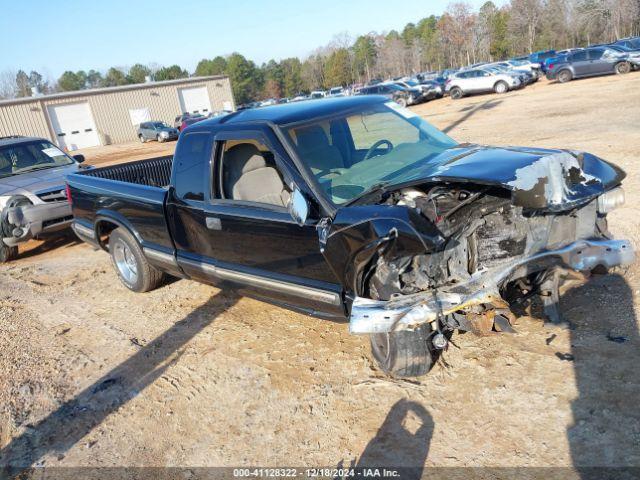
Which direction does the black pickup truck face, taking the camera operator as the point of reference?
facing the viewer and to the right of the viewer

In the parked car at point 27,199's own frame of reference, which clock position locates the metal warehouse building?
The metal warehouse building is roughly at 8 o'clock from the parked car.

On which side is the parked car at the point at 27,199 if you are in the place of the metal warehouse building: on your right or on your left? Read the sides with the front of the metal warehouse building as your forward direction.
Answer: on your right

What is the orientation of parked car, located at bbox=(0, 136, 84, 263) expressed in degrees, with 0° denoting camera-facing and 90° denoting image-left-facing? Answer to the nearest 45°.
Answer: approximately 315°

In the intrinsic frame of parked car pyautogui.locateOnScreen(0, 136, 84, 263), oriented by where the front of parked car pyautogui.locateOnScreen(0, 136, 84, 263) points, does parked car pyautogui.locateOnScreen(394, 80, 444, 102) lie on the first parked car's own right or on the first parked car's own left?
on the first parked car's own left
